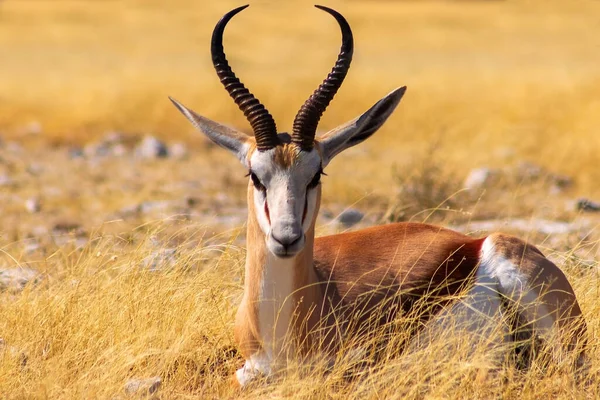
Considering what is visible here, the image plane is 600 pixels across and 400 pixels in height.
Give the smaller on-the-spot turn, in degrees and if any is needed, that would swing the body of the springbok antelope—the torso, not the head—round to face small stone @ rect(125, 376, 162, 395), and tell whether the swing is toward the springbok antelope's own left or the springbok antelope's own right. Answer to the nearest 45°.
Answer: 0° — it already faces it

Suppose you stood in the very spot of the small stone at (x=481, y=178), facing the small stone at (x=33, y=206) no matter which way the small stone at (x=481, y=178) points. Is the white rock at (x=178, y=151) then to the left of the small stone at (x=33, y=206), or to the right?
right

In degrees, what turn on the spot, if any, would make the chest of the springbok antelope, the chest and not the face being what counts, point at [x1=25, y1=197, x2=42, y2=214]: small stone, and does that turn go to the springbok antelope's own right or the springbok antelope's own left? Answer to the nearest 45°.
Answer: approximately 90° to the springbok antelope's own right

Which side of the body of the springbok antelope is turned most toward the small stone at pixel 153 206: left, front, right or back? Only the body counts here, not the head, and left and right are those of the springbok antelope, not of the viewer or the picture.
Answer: right

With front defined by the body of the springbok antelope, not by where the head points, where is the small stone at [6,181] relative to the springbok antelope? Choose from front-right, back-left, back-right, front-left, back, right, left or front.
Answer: right

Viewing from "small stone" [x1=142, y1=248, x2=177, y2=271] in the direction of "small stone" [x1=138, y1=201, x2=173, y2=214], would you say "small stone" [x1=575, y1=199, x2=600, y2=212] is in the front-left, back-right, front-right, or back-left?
front-right

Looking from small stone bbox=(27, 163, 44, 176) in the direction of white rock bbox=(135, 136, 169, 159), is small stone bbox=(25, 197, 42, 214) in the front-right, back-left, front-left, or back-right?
back-right

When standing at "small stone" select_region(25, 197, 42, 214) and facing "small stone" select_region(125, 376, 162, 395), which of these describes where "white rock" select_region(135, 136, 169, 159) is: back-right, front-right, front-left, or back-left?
back-left

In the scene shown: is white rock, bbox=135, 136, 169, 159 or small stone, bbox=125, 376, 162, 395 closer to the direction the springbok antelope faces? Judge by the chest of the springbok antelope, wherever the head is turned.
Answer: the small stone

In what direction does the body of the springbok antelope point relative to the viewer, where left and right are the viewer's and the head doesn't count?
facing the viewer and to the left of the viewer

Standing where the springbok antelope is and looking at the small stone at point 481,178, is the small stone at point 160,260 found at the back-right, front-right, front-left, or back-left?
front-left

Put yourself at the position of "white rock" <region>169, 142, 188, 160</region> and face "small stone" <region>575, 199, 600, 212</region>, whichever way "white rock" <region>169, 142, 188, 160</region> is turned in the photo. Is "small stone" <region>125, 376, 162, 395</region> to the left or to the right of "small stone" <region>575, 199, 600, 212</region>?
right
